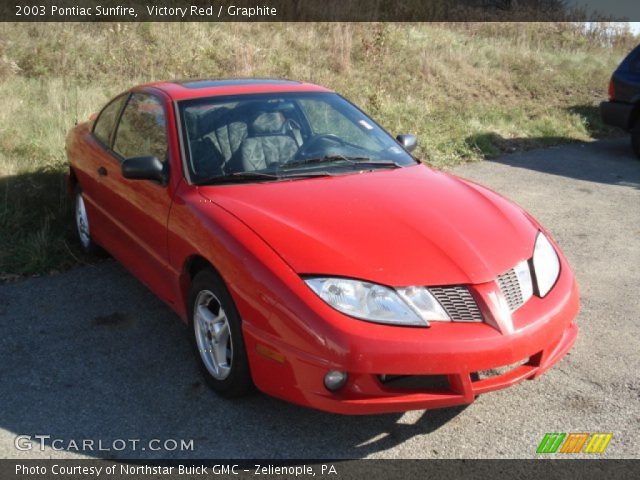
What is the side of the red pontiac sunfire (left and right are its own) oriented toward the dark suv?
left

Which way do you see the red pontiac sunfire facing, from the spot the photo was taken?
facing the viewer and to the right of the viewer
